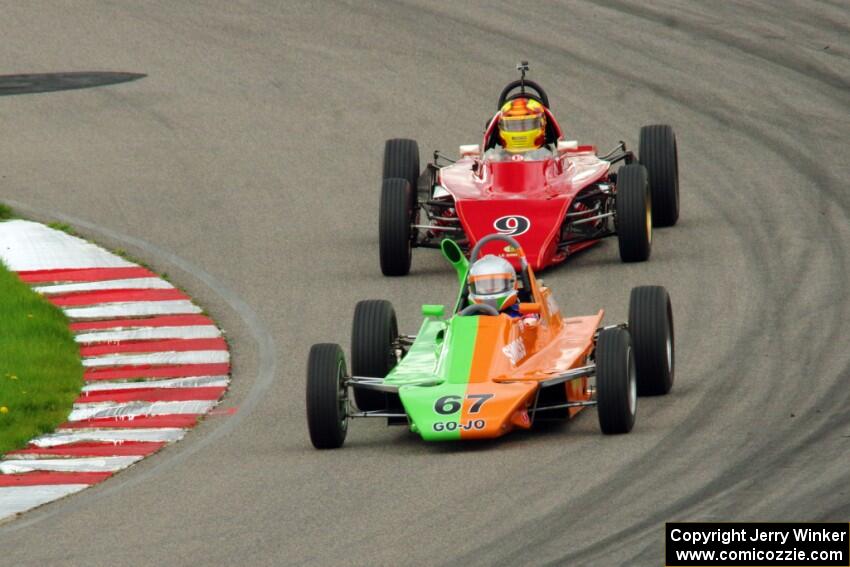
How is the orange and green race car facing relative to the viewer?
toward the camera

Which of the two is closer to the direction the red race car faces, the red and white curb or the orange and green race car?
the orange and green race car

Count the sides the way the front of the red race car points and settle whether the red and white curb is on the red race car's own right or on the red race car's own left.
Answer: on the red race car's own right

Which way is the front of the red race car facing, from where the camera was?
facing the viewer

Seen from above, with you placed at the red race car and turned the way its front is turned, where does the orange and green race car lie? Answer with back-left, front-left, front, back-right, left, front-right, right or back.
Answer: front

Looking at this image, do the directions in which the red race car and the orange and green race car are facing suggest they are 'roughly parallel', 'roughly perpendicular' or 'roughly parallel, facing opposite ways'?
roughly parallel

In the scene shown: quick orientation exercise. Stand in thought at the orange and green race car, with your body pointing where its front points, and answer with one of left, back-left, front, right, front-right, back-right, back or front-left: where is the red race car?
back

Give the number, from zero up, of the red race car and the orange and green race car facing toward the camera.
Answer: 2
